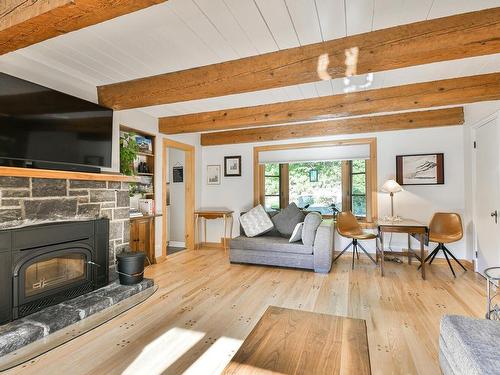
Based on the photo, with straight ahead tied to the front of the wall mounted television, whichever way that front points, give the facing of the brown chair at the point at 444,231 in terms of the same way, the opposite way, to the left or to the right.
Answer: the opposite way

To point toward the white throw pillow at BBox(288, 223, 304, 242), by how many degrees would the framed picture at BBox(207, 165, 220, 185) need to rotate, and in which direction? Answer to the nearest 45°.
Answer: approximately 45° to its left

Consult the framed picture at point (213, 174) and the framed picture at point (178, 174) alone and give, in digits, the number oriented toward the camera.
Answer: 2

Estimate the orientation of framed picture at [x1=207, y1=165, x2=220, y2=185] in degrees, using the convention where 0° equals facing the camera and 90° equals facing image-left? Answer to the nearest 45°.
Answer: approximately 0°

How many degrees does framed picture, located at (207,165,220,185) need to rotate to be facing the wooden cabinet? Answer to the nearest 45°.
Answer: approximately 45° to its right

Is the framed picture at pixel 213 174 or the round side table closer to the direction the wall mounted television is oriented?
the round side table

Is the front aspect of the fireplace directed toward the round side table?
yes

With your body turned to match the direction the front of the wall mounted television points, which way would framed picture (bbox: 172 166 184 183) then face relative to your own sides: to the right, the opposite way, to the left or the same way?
to the right
